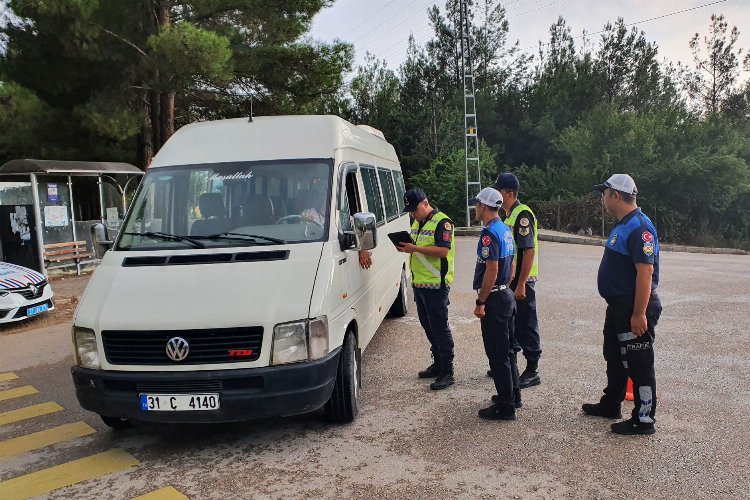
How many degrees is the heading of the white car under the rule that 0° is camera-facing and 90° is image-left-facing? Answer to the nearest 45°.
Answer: approximately 315°

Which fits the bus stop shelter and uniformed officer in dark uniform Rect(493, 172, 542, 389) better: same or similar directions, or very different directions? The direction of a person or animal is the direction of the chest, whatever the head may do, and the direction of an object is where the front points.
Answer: very different directions

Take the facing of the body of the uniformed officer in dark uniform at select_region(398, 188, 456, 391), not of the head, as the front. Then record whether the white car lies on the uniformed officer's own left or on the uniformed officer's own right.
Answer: on the uniformed officer's own right

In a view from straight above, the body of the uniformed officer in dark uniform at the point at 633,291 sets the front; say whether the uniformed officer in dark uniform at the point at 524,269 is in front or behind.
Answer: in front

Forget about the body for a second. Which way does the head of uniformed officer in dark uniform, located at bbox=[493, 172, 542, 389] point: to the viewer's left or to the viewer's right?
to the viewer's left

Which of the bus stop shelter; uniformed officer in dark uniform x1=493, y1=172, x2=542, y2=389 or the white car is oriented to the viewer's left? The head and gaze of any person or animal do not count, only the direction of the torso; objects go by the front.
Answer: the uniformed officer in dark uniform

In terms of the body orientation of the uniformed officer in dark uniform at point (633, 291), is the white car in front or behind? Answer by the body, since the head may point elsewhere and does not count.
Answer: in front

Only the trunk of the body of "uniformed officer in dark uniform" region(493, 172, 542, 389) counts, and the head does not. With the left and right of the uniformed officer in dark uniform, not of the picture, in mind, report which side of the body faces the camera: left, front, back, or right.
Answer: left

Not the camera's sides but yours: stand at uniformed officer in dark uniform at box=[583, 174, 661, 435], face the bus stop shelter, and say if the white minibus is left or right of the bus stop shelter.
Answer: left

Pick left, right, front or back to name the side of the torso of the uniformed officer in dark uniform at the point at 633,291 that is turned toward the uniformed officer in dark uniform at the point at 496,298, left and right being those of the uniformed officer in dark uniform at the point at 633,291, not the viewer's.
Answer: front

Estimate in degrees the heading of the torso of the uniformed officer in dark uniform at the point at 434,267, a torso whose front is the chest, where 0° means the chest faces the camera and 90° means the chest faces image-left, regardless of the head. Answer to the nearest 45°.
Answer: approximately 45°

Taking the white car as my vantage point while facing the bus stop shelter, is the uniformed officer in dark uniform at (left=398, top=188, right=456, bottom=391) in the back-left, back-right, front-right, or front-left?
back-right

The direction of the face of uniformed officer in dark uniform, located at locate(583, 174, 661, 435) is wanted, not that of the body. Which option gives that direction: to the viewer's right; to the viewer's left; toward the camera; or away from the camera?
to the viewer's left

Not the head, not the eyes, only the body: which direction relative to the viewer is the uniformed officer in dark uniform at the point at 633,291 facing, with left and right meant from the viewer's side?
facing to the left of the viewer

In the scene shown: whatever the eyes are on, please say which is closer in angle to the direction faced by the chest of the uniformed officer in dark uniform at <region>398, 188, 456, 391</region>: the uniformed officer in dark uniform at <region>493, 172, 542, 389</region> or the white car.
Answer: the white car
